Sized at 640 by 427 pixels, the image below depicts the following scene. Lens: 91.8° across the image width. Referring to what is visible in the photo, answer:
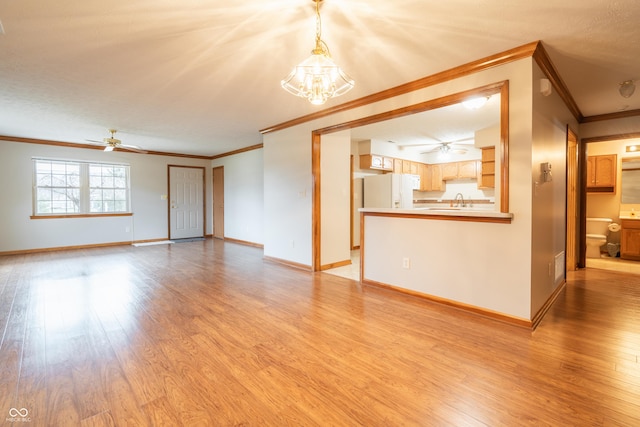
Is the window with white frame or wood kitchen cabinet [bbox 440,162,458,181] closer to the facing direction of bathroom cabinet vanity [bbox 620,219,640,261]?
the window with white frame

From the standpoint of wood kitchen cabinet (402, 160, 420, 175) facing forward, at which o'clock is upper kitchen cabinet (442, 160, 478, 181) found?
The upper kitchen cabinet is roughly at 10 o'clock from the wood kitchen cabinet.

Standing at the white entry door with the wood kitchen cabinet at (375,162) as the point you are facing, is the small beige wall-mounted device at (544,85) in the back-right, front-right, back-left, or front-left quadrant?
front-right

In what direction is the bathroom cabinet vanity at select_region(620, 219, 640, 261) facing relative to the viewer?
toward the camera

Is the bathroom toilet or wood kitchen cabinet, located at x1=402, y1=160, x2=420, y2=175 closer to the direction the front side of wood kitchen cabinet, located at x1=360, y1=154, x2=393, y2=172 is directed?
the bathroom toilet

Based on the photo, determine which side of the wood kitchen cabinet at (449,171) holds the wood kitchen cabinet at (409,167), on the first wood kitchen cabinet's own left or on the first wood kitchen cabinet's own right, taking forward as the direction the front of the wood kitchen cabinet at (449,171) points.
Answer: on the first wood kitchen cabinet's own right

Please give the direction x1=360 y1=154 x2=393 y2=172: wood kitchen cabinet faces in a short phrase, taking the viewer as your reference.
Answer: facing the viewer and to the right of the viewer

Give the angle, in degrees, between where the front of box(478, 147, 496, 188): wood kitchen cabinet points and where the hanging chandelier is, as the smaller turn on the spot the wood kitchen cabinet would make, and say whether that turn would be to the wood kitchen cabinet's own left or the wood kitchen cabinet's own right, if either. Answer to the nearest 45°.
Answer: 0° — it already faces it

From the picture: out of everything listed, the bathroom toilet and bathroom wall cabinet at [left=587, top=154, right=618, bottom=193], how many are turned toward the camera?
2

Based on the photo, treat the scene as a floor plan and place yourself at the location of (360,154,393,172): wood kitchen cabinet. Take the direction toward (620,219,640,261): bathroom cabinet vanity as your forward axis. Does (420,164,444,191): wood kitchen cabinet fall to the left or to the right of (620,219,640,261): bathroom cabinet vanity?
left

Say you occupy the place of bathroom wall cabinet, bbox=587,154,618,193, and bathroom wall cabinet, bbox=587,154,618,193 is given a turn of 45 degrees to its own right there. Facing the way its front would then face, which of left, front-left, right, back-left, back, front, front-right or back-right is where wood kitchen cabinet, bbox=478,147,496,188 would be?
front

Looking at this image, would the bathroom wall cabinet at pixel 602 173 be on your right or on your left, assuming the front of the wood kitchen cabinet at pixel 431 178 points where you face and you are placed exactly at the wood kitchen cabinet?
on your left

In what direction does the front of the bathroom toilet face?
toward the camera

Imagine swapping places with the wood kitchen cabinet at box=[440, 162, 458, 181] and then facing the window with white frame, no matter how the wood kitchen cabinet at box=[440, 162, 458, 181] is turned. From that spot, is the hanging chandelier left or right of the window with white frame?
left

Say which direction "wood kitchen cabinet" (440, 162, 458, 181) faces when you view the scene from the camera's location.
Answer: facing the viewer

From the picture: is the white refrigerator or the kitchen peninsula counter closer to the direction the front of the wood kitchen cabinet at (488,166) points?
the kitchen peninsula counter
